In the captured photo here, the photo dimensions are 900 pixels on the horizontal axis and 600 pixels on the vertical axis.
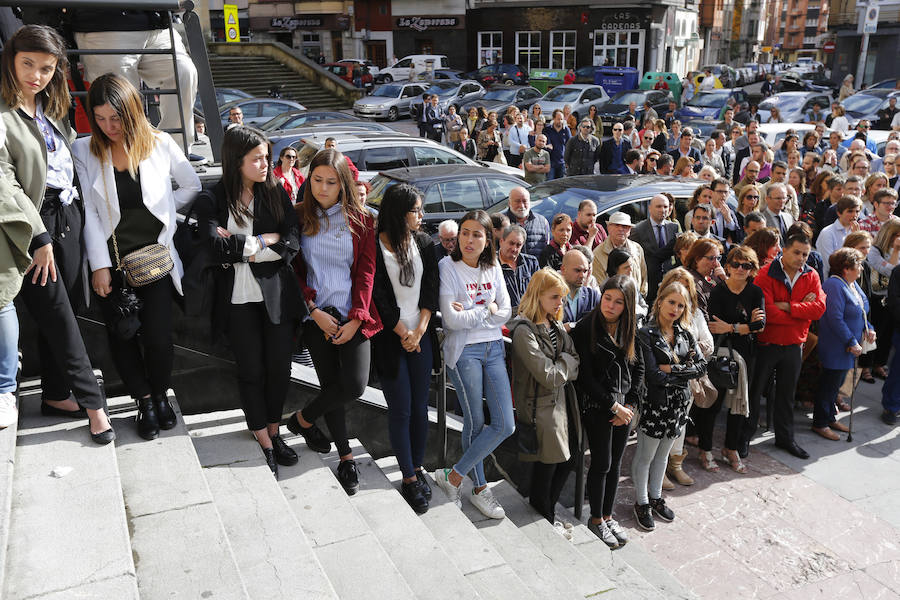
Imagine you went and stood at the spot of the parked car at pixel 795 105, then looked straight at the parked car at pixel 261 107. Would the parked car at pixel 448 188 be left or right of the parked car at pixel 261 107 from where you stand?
left

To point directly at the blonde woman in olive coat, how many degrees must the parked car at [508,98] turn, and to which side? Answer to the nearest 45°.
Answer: approximately 45° to its left

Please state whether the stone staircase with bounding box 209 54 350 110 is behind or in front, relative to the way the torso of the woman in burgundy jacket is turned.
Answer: behind

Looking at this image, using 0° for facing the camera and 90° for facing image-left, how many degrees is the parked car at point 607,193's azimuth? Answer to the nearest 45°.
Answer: approximately 45°

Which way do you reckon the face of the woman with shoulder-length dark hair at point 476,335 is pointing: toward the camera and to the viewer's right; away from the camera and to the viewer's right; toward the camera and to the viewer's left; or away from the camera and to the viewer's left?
toward the camera and to the viewer's left

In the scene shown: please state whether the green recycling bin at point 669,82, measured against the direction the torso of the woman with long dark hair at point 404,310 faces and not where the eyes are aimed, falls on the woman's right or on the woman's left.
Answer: on the woman's left

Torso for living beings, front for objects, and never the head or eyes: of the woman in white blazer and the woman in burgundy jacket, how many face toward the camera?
2

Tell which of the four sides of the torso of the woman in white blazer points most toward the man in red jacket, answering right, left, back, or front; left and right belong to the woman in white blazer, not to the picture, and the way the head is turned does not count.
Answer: left

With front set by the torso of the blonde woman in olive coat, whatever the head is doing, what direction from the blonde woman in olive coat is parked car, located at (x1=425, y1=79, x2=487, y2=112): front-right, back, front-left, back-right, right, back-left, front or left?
back-left

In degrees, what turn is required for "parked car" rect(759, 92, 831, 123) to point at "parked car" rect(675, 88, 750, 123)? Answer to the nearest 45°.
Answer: approximately 45° to its right
